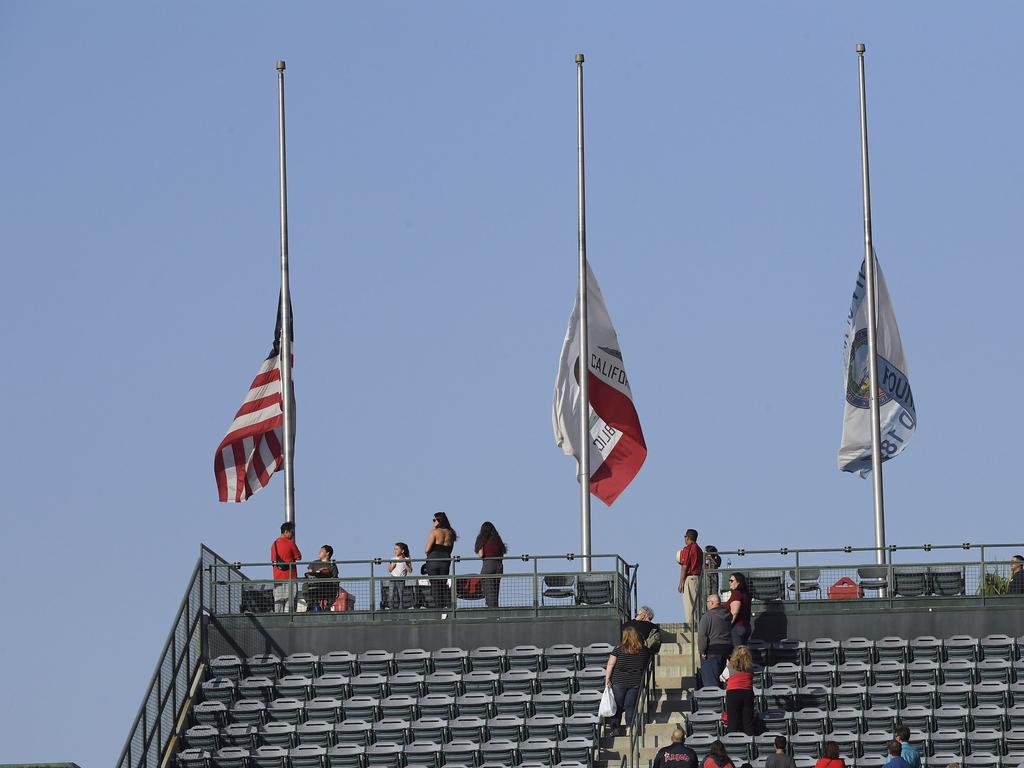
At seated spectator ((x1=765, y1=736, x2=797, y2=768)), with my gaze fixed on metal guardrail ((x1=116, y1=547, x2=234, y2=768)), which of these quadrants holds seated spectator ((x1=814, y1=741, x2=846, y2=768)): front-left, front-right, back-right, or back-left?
back-right

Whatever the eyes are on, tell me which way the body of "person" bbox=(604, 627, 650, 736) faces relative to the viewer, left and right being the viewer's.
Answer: facing away from the viewer

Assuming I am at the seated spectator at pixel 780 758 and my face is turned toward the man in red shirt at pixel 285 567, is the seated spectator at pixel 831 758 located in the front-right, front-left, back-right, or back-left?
back-right

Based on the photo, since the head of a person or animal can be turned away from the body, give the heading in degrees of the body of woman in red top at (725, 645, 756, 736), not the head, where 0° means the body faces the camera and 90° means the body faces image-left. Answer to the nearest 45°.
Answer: approximately 180°

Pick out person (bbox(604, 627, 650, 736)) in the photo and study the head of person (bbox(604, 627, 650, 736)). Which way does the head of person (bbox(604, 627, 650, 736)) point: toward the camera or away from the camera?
away from the camera

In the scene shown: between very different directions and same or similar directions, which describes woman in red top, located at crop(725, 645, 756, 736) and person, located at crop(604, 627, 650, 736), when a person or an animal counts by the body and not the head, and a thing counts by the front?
same or similar directions
